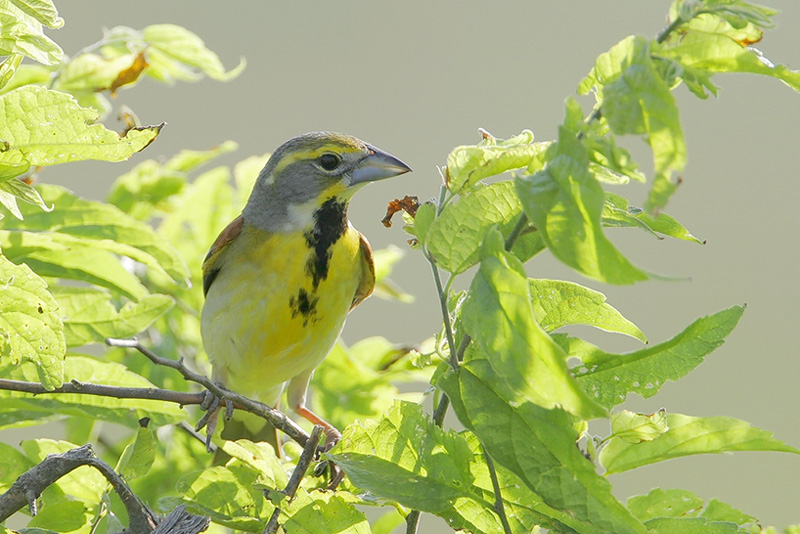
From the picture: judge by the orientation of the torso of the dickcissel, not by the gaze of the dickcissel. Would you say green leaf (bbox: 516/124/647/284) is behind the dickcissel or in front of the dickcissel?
in front

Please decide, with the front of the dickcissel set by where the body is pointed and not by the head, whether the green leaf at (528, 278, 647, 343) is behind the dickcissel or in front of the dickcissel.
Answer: in front

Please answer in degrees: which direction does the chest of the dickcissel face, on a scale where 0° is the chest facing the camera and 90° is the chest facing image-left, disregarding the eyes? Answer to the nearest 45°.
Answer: approximately 315°

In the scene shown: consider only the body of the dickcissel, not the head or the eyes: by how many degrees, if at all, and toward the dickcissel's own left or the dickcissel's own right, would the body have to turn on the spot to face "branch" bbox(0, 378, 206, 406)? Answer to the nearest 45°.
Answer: approximately 45° to the dickcissel's own right

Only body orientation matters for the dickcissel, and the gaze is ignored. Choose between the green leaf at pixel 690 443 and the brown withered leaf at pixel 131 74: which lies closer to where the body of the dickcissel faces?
the green leaf

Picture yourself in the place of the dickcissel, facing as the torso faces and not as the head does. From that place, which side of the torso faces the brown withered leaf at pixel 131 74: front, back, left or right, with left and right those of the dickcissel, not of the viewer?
right
